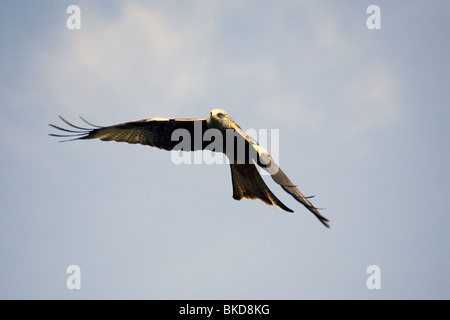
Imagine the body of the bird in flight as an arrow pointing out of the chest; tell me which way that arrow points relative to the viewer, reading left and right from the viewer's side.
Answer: facing the viewer and to the left of the viewer
